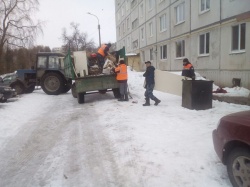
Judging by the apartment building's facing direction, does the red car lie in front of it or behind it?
in front

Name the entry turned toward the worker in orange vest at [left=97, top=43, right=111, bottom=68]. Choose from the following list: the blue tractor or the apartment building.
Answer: the apartment building

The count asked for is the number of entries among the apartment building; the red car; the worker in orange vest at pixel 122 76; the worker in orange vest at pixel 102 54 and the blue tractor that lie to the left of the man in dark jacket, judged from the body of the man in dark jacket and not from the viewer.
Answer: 1

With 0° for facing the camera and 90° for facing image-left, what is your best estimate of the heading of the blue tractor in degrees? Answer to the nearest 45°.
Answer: approximately 90°

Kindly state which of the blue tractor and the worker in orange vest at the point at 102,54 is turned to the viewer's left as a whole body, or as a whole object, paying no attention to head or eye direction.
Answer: the blue tractor

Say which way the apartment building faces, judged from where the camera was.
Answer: facing the viewer and to the left of the viewer

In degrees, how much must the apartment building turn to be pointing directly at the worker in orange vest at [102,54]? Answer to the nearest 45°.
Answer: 0° — it already faces them

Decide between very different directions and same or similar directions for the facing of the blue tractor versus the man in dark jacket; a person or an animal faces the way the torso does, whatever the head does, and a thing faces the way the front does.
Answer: same or similar directions

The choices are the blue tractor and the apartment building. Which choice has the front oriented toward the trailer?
the apartment building

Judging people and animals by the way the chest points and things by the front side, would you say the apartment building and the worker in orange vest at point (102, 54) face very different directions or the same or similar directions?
very different directions

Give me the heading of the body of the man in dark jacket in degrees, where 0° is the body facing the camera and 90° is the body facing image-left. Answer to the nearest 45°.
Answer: approximately 90°

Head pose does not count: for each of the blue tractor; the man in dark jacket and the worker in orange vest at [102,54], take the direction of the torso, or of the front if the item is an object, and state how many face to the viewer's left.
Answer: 2

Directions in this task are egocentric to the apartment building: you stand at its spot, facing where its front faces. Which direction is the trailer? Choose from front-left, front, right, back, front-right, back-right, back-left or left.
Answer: front

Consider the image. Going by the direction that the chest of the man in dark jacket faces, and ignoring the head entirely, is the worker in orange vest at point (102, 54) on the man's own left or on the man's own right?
on the man's own right
